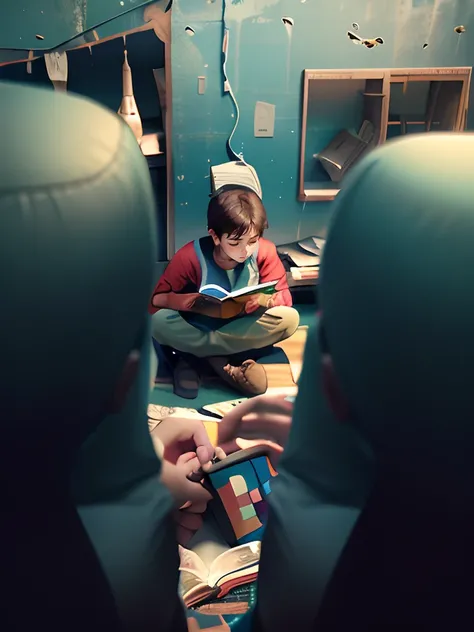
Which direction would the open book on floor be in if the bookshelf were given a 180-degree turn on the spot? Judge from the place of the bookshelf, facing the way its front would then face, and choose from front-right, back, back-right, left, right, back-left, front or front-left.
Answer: back

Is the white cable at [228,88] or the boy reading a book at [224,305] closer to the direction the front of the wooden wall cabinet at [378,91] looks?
the boy reading a book

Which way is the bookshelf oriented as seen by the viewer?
toward the camera

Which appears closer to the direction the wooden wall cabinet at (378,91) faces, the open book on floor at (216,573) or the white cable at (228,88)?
the open book on floor

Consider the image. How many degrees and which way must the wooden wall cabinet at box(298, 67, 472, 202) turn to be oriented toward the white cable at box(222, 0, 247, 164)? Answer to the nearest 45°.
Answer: approximately 90° to its right

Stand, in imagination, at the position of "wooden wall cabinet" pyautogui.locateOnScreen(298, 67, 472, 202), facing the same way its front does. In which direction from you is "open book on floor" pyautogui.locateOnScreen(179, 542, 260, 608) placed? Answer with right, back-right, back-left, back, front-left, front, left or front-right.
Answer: front
